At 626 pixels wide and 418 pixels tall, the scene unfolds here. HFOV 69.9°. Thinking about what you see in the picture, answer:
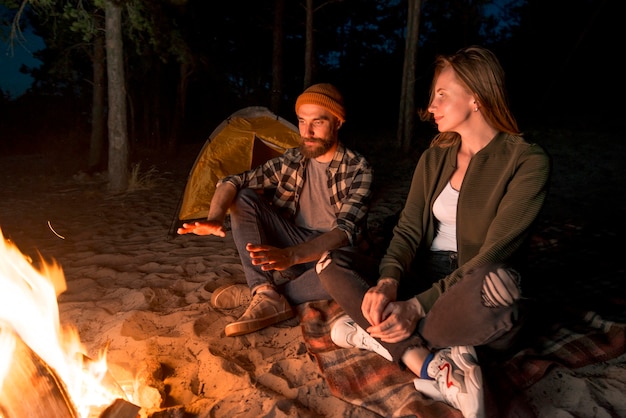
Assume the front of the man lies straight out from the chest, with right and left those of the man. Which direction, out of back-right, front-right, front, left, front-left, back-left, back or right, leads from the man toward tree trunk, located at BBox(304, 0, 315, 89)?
back-right

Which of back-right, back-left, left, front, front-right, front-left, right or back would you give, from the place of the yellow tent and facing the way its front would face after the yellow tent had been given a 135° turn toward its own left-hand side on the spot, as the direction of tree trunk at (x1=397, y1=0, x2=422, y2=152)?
front

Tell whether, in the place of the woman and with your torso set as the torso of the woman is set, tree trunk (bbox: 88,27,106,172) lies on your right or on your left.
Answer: on your right

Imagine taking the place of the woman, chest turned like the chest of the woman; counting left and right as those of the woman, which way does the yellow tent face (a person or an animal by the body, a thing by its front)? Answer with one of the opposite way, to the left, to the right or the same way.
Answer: to the left

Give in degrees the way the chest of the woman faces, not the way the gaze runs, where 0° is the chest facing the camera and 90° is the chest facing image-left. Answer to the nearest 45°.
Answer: approximately 45°

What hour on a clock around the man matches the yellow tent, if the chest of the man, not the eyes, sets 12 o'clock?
The yellow tent is roughly at 4 o'clock from the man.

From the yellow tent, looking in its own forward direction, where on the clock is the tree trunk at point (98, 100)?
The tree trunk is roughly at 5 o'clock from the yellow tent.

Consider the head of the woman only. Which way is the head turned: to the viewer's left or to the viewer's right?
to the viewer's left

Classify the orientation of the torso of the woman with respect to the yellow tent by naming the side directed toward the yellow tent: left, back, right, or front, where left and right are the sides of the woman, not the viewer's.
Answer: right
